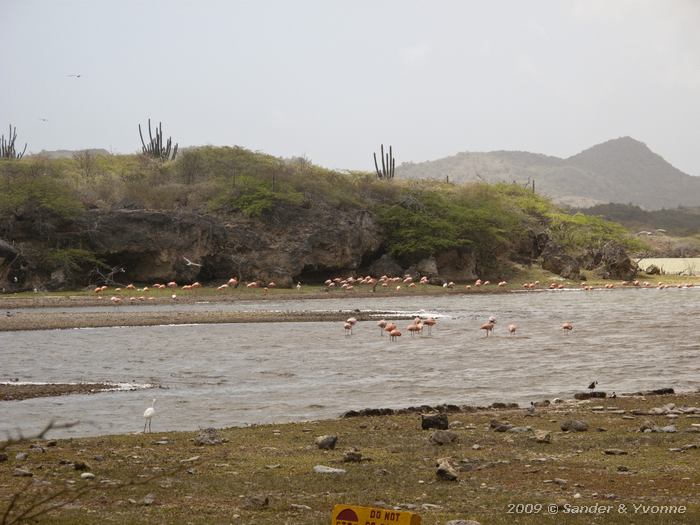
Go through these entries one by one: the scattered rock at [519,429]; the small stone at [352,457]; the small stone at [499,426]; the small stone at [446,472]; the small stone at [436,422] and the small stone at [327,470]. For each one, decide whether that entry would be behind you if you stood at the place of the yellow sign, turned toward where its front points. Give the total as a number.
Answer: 6

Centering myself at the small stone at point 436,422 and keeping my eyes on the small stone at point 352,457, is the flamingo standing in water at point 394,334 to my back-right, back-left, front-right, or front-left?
back-right

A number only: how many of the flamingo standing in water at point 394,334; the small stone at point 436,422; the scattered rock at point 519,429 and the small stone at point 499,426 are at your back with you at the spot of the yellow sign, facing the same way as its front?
4

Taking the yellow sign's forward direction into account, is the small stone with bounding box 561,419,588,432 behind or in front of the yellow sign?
behind

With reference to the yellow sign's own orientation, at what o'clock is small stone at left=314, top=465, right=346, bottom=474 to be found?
The small stone is roughly at 6 o'clock from the yellow sign.

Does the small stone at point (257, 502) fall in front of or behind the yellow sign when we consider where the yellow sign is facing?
behind

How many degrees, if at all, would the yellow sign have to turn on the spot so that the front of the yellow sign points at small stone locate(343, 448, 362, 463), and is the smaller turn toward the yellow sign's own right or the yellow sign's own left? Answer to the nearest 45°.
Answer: approximately 180°

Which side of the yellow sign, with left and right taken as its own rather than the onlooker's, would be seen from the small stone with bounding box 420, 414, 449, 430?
back

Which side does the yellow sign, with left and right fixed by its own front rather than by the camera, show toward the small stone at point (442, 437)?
back

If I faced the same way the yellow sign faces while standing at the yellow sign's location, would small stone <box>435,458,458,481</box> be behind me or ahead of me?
behind

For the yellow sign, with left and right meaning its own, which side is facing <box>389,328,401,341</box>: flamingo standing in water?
back
